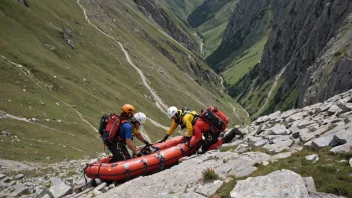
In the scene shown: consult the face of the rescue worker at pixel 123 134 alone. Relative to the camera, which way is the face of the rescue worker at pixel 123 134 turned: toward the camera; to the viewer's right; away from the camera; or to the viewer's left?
to the viewer's right

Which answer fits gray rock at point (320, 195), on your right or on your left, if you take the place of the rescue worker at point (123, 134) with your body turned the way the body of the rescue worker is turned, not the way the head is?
on your right

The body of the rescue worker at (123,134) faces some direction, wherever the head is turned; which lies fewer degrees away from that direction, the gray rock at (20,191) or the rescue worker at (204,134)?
the rescue worker

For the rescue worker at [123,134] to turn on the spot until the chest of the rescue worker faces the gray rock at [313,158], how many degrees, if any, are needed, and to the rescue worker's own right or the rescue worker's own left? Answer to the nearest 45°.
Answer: approximately 45° to the rescue worker's own right

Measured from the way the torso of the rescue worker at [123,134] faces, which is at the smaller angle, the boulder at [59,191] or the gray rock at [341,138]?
the gray rock

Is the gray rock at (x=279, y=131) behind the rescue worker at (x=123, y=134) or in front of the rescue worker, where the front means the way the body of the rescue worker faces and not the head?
in front

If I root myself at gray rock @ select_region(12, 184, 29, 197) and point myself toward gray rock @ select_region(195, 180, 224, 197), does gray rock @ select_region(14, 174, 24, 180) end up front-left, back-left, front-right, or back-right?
back-left

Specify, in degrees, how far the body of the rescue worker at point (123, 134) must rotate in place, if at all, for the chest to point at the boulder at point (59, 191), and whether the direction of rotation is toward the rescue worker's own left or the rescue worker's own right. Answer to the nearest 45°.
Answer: approximately 135° to the rescue worker's own right

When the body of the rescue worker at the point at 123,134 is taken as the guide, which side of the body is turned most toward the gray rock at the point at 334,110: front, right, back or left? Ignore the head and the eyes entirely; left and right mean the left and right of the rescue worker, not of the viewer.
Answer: front

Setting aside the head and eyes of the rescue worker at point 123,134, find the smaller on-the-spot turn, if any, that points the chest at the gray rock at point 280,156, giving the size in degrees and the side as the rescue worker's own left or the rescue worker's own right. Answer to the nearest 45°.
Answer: approximately 45° to the rescue worker's own right

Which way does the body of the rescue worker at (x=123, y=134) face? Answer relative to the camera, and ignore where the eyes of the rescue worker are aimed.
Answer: to the viewer's right

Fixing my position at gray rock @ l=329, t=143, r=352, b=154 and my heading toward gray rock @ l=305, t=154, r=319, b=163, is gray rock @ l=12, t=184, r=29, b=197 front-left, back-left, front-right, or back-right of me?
front-right

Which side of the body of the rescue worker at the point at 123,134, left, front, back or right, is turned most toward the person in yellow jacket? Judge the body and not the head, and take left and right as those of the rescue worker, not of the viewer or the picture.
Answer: front
